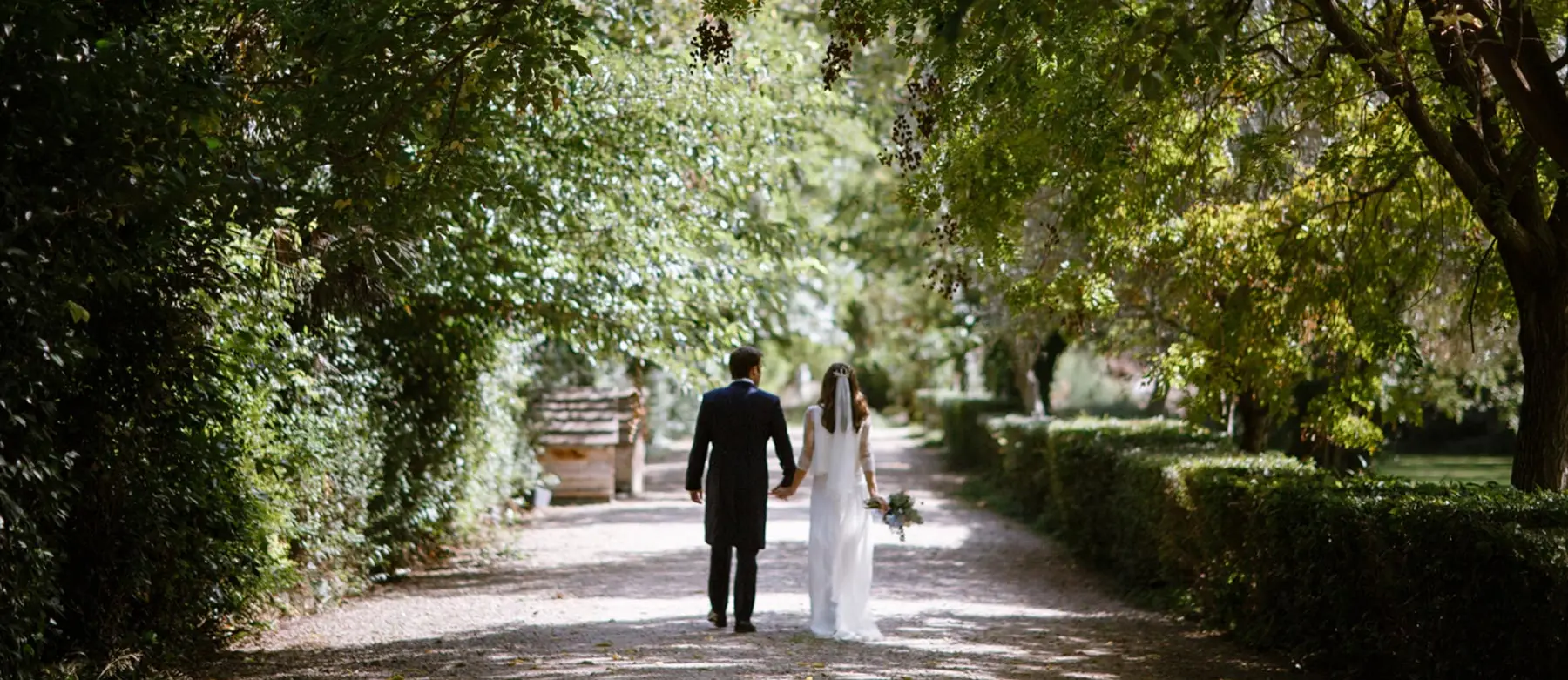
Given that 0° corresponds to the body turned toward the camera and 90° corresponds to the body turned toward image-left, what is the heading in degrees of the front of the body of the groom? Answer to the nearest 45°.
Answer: approximately 180°

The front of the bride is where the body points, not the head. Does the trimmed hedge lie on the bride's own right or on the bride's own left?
on the bride's own right

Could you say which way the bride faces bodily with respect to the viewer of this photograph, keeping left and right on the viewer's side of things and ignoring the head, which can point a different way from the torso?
facing away from the viewer

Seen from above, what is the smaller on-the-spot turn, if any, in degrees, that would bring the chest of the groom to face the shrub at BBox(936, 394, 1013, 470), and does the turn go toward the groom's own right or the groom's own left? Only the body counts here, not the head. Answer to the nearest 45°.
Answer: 0° — they already face it

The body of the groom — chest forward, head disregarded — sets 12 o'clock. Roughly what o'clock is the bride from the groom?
The bride is roughly at 2 o'clock from the groom.

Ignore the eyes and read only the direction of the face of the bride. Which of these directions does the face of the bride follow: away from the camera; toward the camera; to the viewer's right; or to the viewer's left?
away from the camera

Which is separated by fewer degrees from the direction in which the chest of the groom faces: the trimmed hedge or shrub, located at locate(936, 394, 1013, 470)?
the shrub

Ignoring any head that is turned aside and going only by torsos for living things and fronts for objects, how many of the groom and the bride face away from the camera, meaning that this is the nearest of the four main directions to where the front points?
2

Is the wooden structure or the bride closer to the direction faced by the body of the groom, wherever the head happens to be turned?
the wooden structure
